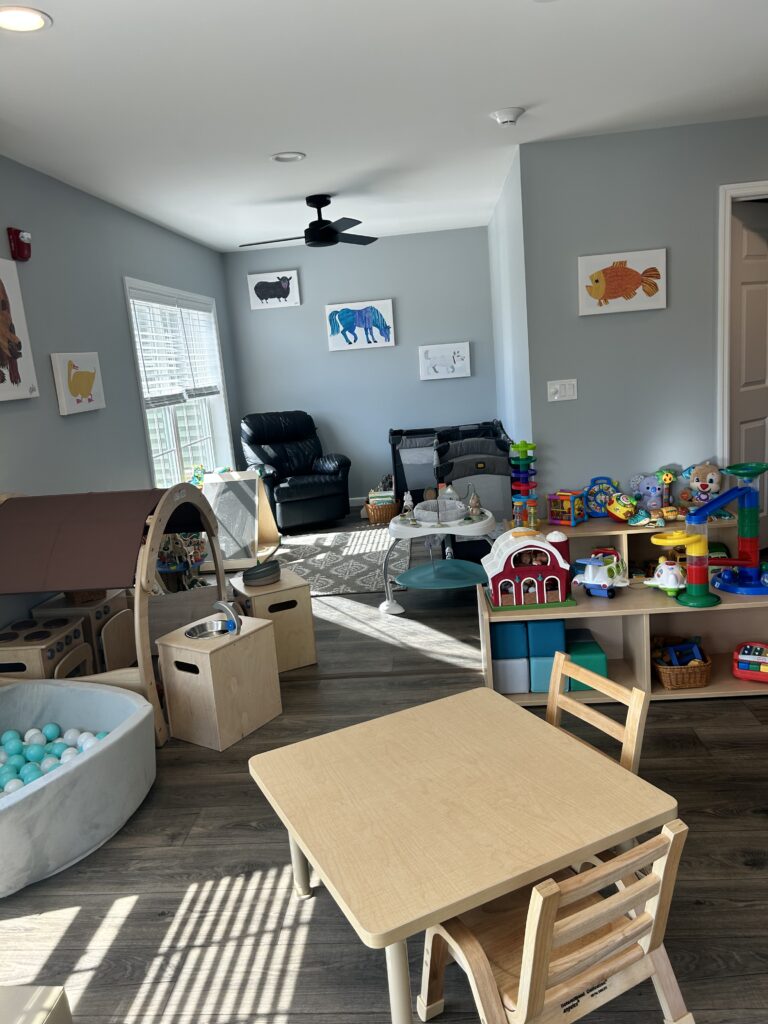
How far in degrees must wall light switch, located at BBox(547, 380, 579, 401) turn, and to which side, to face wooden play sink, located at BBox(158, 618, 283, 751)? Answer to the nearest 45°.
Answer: approximately 45° to its right

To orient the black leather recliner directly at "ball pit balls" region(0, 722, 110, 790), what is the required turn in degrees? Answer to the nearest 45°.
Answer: approximately 45° to its right

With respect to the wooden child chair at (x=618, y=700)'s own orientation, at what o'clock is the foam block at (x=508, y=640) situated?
The foam block is roughly at 4 o'clock from the wooden child chair.

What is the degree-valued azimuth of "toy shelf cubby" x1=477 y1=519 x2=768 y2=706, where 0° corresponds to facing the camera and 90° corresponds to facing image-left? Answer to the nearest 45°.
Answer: approximately 0°

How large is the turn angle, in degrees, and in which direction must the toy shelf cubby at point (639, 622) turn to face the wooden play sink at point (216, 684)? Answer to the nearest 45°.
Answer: approximately 45° to its right

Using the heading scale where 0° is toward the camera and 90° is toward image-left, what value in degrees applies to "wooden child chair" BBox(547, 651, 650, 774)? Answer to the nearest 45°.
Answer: approximately 45°

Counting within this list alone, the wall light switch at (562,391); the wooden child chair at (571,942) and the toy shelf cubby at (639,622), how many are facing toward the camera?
2

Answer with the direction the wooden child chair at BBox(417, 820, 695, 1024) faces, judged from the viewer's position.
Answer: facing away from the viewer and to the left of the viewer

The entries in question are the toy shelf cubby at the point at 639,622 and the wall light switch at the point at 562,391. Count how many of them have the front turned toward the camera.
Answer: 2

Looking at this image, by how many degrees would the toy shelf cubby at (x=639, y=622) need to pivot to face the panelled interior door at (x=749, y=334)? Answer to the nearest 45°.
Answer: approximately 135° to its left
